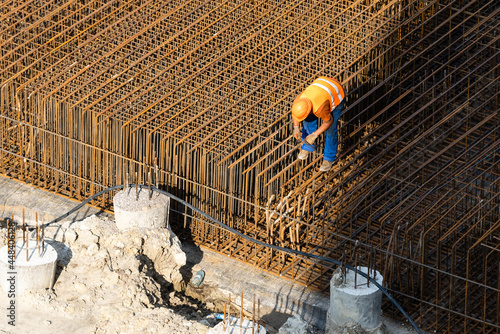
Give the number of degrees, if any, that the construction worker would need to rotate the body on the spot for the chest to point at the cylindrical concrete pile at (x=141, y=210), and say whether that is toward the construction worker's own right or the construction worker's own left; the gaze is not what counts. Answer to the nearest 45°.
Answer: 0° — they already face it

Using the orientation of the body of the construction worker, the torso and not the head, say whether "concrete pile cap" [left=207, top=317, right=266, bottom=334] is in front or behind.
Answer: in front

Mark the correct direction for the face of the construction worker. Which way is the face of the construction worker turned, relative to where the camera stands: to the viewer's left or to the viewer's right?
to the viewer's left

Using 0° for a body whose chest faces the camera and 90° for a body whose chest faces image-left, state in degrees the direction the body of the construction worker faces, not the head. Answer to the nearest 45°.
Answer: approximately 45°

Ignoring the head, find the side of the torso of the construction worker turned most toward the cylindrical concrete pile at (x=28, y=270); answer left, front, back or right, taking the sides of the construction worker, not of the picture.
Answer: front

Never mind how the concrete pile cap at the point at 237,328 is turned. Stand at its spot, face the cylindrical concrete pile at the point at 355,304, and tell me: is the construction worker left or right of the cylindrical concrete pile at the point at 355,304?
left

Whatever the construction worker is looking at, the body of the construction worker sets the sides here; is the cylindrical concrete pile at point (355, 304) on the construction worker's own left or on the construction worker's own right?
on the construction worker's own left
